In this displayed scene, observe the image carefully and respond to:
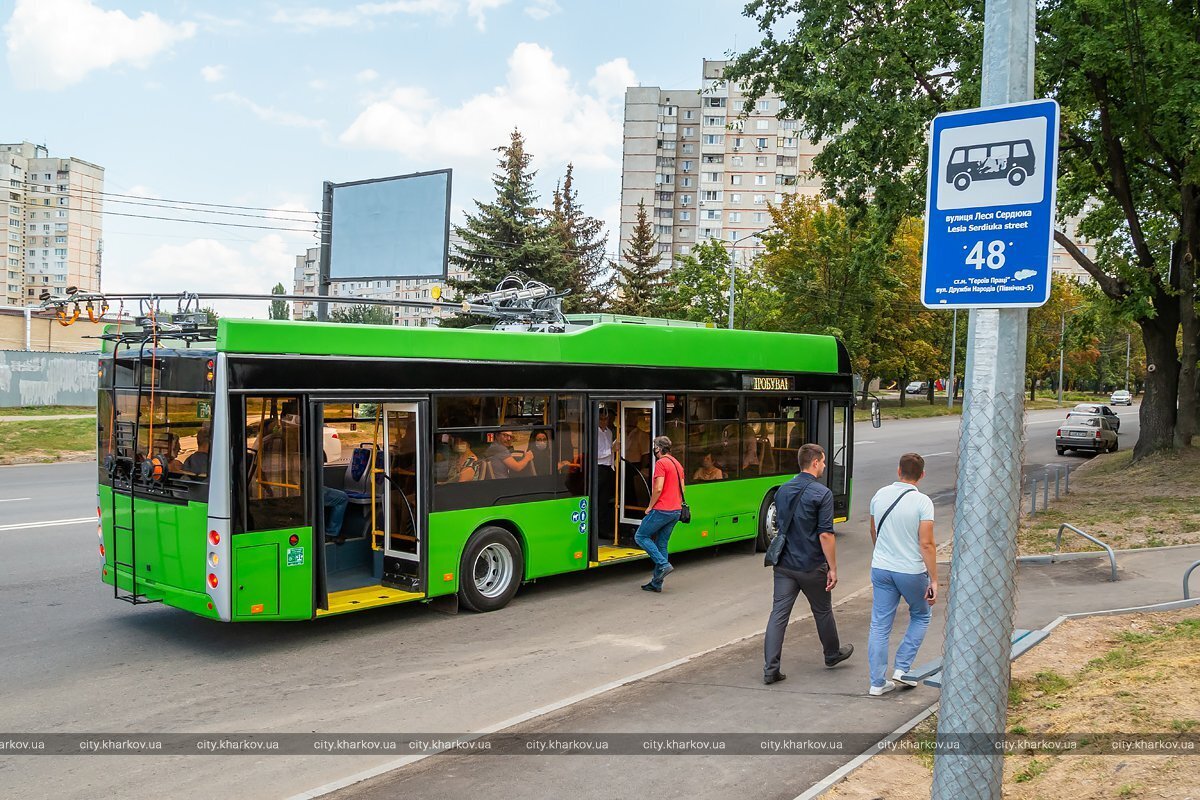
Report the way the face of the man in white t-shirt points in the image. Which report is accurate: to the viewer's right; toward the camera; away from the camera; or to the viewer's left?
away from the camera

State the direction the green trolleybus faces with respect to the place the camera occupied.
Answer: facing away from the viewer and to the right of the viewer

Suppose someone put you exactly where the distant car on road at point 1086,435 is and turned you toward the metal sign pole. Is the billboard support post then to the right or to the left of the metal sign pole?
right

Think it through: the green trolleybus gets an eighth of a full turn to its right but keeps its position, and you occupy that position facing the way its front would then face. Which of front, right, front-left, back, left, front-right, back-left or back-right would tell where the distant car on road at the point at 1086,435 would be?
front-left

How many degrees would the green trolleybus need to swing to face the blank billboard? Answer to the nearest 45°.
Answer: approximately 45° to its left

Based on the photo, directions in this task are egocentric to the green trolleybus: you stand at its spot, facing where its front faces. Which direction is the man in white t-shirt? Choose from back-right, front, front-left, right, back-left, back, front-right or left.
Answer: right

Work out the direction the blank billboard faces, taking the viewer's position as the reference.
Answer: facing the viewer and to the left of the viewer
